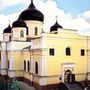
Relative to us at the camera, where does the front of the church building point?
facing the viewer and to the right of the viewer
